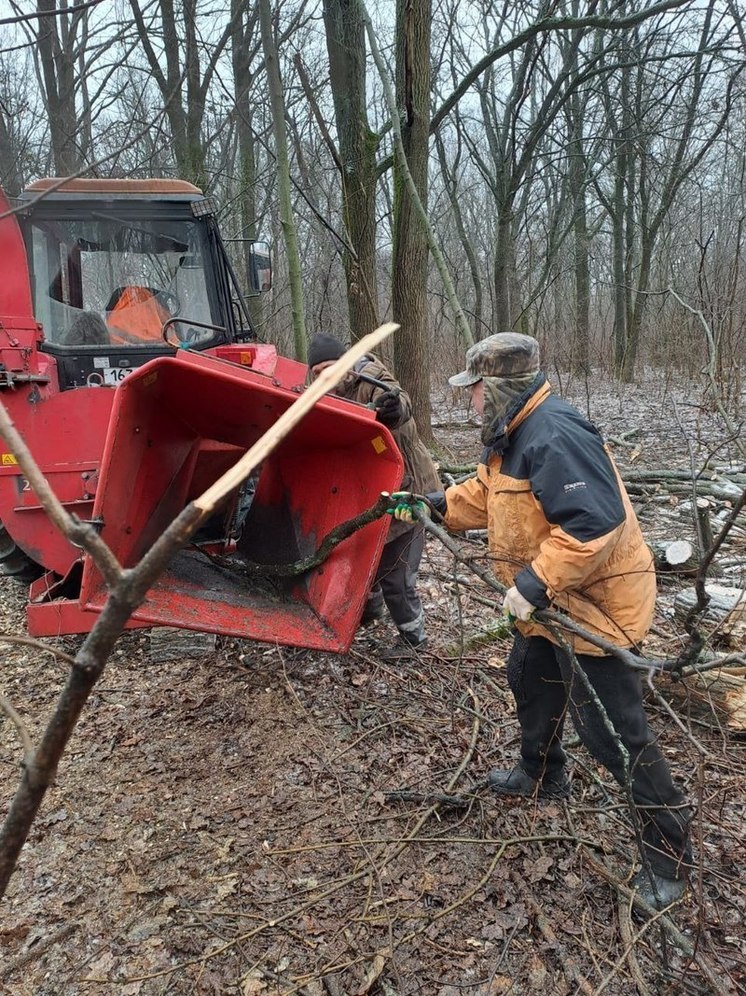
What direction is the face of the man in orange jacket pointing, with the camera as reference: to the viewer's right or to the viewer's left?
to the viewer's left

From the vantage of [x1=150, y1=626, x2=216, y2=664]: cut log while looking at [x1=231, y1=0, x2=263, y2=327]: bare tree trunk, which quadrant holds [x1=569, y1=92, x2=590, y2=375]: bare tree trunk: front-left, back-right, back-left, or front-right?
front-right

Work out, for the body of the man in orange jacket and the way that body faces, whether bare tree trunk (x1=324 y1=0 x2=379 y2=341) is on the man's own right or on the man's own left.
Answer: on the man's own right

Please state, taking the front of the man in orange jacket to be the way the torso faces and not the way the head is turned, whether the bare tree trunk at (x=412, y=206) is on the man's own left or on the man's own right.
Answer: on the man's own right

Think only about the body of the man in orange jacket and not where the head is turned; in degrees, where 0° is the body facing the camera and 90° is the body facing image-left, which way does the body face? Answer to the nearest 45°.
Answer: approximately 90°

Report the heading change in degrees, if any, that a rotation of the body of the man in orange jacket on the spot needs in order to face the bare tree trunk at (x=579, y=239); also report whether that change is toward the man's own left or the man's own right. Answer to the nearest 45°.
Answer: approximately 90° to the man's own right

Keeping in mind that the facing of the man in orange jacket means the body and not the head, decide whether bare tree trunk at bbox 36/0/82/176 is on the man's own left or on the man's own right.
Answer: on the man's own right

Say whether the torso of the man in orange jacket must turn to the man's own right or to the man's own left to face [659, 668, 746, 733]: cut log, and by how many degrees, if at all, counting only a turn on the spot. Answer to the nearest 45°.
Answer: approximately 135° to the man's own right

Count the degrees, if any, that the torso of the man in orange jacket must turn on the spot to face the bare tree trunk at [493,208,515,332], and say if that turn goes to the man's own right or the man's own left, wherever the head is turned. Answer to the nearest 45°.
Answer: approximately 90° to the man's own right
